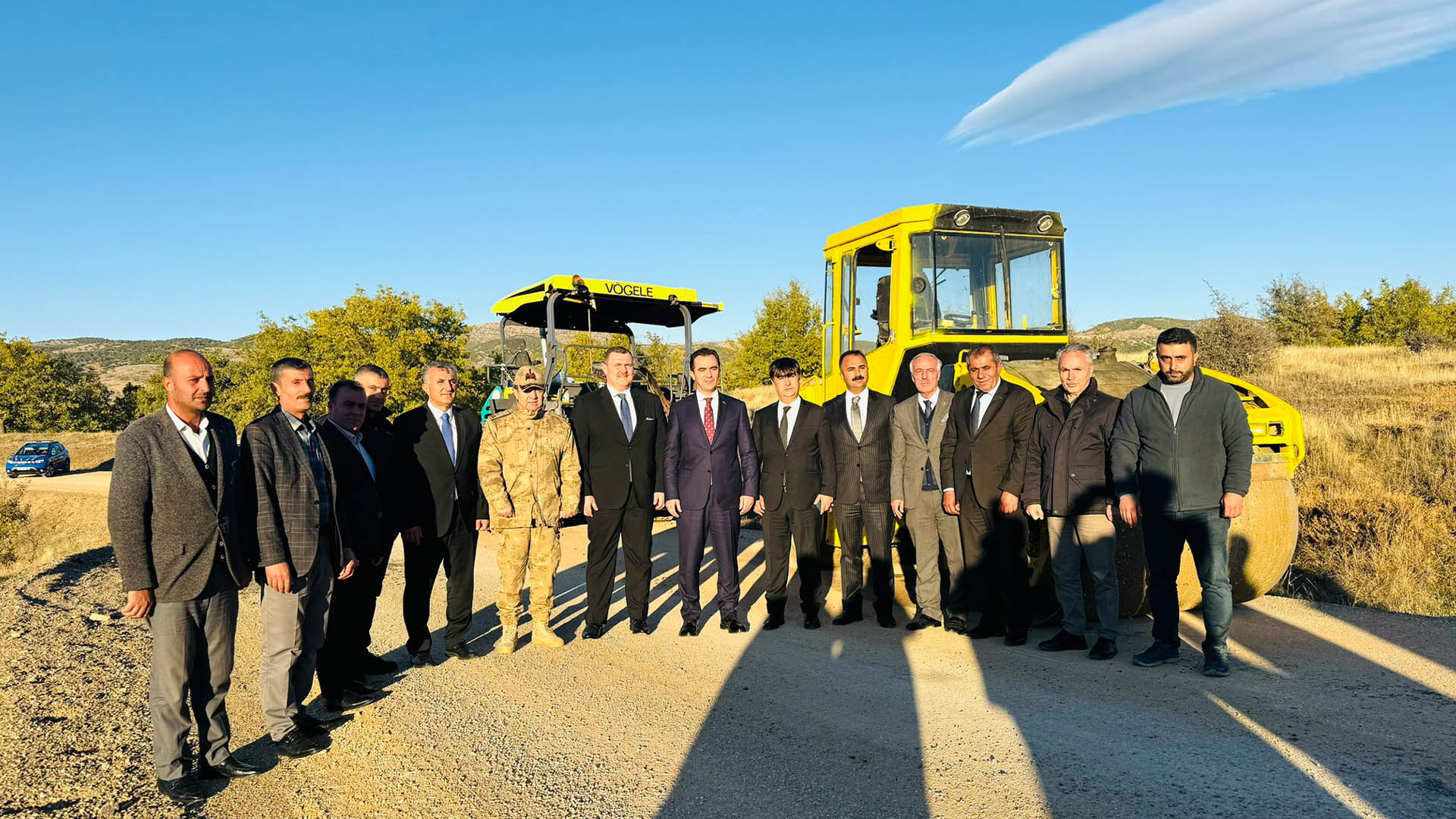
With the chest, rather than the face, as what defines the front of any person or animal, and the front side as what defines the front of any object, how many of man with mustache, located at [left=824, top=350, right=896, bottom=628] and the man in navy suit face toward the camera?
2

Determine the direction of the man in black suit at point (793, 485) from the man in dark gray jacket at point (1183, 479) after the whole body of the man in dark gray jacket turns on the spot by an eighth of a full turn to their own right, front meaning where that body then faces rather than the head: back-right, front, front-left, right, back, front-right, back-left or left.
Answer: front-right

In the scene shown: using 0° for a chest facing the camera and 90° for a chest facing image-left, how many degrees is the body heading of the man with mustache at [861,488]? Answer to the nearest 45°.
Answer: approximately 0°

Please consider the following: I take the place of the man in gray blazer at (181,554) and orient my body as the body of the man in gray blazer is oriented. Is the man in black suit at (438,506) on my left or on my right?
on my left

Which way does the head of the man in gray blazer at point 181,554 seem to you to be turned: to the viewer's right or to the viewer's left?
to the viewer's right

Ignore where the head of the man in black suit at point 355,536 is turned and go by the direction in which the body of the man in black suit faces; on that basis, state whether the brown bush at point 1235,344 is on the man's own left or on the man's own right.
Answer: on the man's own left

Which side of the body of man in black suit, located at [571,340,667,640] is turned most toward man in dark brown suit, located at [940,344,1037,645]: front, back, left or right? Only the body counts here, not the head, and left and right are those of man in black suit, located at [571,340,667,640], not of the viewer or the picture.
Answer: left

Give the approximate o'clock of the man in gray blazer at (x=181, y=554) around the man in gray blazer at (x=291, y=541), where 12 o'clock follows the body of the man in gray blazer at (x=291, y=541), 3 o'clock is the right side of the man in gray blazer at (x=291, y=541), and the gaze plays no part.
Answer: the man in gray blazer at (x=181, y=554) is roughly at 3 o'clock from the man in gray blazer at (x=291, y=541).

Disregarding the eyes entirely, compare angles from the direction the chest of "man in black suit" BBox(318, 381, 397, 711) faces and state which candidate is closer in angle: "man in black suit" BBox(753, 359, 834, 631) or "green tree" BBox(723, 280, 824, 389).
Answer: the man in black suit

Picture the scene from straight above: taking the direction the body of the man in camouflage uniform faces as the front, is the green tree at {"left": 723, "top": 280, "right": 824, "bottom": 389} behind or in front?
behind

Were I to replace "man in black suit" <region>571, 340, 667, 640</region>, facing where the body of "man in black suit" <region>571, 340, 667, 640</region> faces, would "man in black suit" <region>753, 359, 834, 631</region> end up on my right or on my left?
on my left

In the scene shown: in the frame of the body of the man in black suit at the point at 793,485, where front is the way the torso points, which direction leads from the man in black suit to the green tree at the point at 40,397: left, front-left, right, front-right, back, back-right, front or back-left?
back-right
